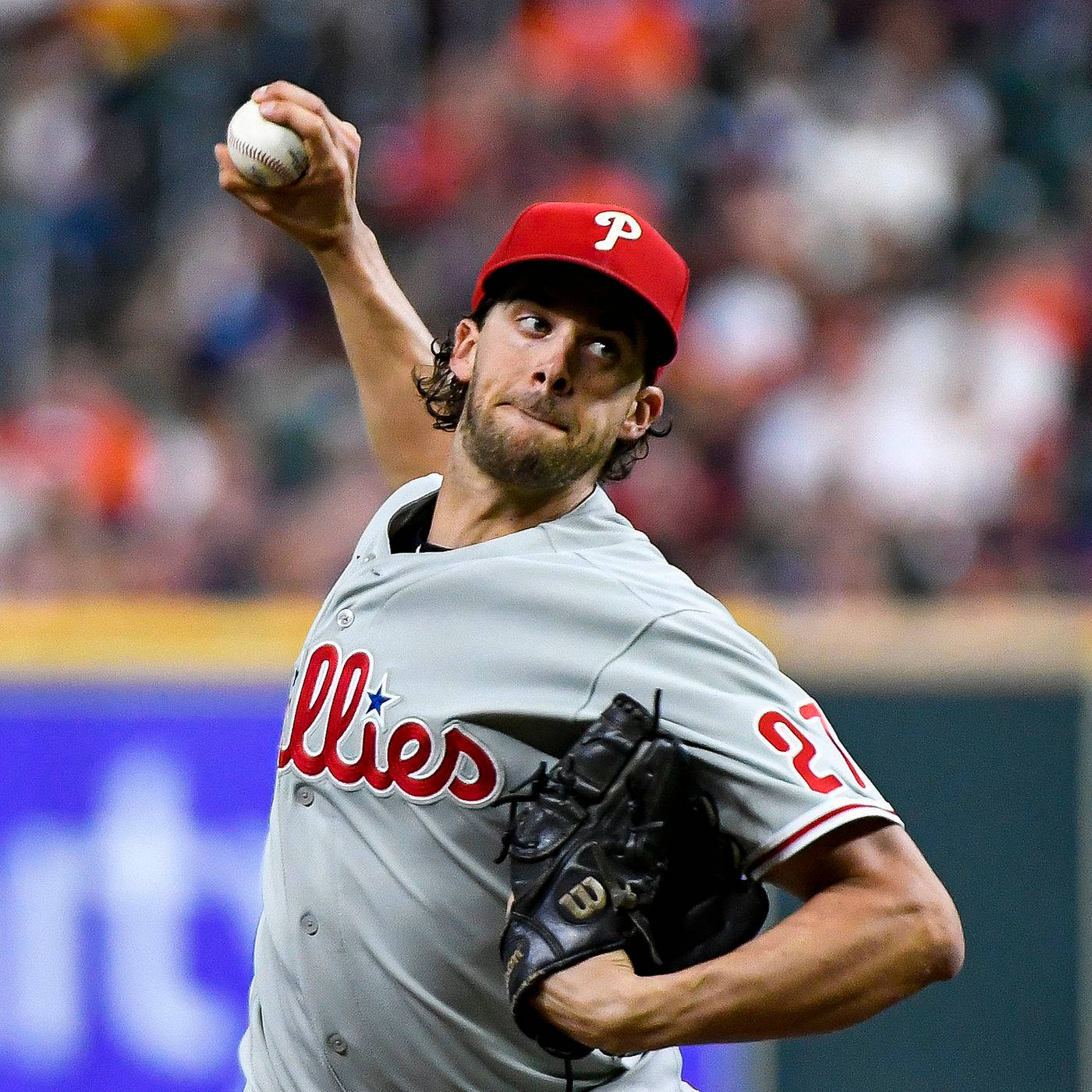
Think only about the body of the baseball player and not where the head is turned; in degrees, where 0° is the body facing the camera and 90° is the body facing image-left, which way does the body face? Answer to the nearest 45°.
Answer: approximately 45°
